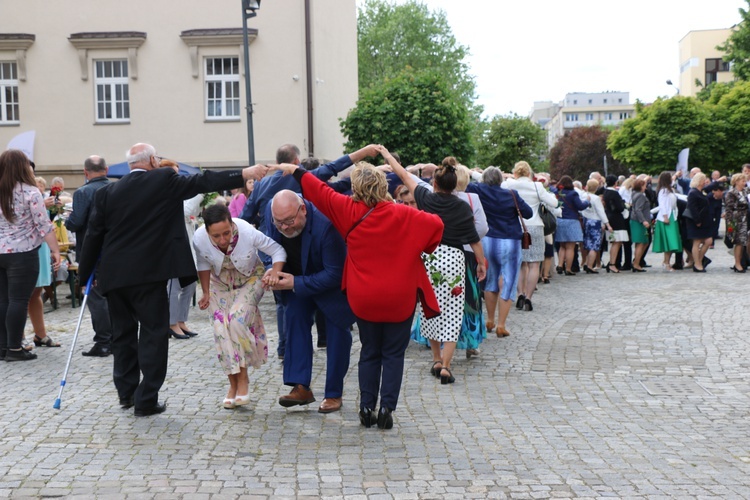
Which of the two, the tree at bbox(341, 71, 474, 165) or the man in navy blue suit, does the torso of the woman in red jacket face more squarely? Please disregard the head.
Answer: the tree

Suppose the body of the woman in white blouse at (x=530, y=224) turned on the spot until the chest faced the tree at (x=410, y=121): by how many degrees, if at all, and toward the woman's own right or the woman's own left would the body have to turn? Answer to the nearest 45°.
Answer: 0° — they already face it

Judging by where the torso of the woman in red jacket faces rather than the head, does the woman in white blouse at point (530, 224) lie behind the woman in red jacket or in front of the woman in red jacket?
in front

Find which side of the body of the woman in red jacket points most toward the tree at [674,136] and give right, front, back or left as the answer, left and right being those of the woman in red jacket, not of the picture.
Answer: front

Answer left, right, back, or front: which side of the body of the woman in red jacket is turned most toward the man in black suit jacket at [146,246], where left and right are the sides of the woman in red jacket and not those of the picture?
left

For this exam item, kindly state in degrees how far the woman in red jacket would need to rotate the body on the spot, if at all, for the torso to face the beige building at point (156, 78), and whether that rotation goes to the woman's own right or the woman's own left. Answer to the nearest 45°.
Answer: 0° — they already face it

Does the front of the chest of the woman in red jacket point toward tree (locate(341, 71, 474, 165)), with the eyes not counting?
yes

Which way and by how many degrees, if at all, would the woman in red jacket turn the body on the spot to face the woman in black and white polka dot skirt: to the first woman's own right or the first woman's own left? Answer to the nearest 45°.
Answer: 0° — they already face them

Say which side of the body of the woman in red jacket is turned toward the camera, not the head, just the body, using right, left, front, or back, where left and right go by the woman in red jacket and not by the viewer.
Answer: back

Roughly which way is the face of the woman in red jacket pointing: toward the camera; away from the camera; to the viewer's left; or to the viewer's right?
away from the camera

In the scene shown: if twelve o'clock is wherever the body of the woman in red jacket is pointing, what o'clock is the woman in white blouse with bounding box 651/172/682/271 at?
The woman in white blouse is roughly at 1 o'clock from the woman in red jacket.

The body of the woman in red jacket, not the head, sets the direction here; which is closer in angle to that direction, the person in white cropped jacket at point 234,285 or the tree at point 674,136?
the tree

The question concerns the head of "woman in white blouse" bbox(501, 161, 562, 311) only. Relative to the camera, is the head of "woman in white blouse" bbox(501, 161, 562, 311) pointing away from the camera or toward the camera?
away from the camera

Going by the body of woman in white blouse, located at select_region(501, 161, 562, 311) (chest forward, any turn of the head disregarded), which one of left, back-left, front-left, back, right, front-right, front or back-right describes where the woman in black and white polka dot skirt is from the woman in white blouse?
back

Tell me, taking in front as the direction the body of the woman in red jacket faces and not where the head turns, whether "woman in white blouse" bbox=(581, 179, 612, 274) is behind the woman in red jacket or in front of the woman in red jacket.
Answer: in front

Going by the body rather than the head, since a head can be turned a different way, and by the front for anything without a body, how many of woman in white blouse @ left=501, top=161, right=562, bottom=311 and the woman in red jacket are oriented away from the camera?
2
